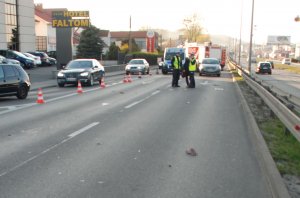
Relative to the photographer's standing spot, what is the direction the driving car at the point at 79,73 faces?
facing the viewer and to the left of the viewer

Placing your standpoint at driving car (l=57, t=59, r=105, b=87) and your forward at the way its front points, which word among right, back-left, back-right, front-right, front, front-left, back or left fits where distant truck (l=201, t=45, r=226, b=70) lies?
back

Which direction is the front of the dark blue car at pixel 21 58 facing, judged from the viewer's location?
facing the viewer and to the right of the viewer

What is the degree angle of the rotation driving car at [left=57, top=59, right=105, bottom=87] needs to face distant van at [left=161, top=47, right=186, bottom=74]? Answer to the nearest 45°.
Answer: approximately 180°

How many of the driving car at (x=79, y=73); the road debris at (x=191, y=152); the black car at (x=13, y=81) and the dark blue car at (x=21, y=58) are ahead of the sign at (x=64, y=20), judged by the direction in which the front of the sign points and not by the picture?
3

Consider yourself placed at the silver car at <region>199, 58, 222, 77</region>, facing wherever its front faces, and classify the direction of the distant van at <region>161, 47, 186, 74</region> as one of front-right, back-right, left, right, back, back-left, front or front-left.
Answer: back-right

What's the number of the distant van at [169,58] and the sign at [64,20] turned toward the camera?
2

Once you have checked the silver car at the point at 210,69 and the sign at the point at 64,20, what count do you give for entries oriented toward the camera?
2

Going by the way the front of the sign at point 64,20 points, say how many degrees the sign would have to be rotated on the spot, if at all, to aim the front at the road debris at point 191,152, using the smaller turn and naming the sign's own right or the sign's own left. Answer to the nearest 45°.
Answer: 0° — it already faces it

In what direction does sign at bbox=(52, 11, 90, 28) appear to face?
toward the camera

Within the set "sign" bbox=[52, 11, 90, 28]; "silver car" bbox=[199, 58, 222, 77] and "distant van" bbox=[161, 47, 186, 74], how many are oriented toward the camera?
3

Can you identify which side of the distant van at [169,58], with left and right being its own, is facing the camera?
front

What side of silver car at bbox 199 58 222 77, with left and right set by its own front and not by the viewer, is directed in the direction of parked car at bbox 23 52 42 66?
right

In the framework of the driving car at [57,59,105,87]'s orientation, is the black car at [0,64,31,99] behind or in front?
in front
